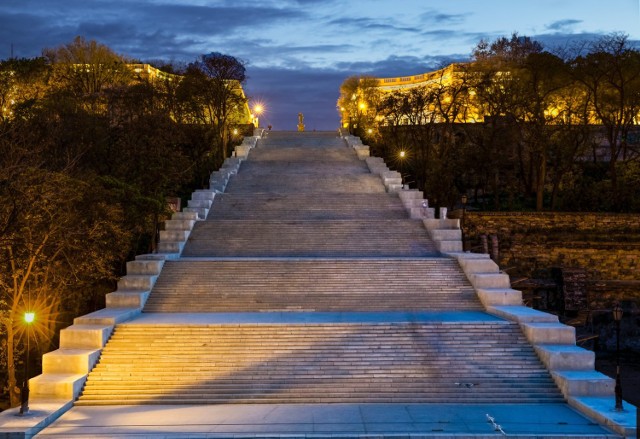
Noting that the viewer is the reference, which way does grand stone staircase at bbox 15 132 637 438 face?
facing the viewer

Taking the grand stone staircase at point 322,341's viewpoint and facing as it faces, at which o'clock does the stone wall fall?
The stone wall is roughly at 7 o'clock from the grand stone staircase.
